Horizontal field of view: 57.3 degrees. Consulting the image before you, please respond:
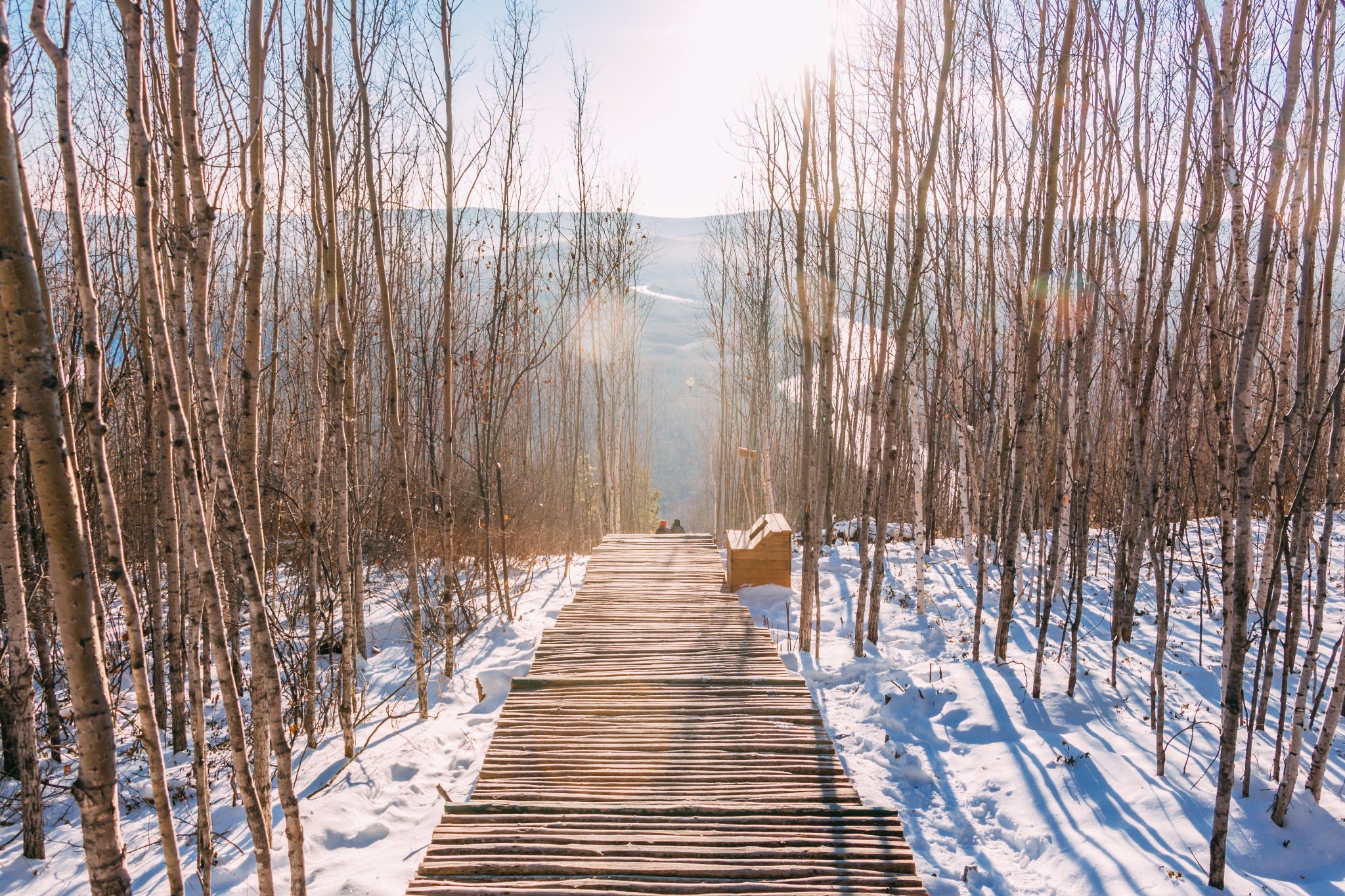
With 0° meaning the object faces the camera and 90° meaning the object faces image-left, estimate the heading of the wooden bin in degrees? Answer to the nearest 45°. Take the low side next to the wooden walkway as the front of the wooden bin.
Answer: approximately 90°
